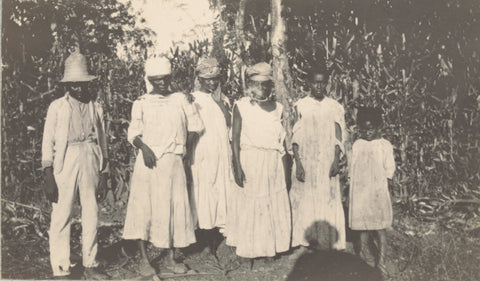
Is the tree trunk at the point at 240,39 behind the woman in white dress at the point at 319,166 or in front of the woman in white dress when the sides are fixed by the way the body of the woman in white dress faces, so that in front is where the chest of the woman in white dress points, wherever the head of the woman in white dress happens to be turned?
behind

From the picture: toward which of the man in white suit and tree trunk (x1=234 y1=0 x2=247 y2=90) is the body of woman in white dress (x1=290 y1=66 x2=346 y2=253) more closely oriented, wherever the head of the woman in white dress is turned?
the man in white suit

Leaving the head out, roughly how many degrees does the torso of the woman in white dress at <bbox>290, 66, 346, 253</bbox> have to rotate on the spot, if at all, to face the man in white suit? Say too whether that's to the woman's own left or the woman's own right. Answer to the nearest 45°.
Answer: approximately 90° to the woman's own right

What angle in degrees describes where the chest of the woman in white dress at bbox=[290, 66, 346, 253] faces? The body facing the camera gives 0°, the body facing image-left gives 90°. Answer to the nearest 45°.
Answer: approximately 0°

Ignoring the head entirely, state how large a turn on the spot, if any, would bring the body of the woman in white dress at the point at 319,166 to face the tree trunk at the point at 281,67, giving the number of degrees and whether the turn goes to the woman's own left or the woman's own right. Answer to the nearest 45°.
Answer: approximately 180°
